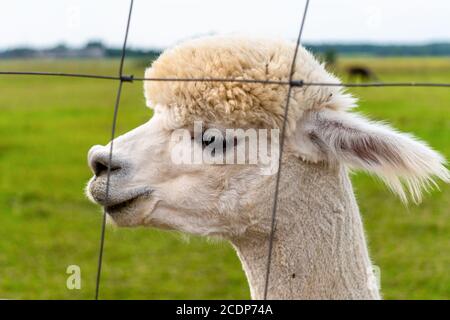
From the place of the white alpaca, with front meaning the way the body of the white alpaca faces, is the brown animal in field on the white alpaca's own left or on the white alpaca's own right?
on the white alpaca's own right

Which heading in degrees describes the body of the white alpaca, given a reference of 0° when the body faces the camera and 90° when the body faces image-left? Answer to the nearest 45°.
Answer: approximately 90°
